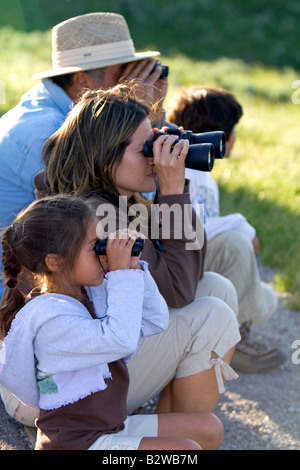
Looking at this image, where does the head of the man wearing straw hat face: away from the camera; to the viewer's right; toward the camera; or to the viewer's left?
to the viewer's right

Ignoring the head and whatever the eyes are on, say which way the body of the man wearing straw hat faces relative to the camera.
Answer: to the viewer's right
